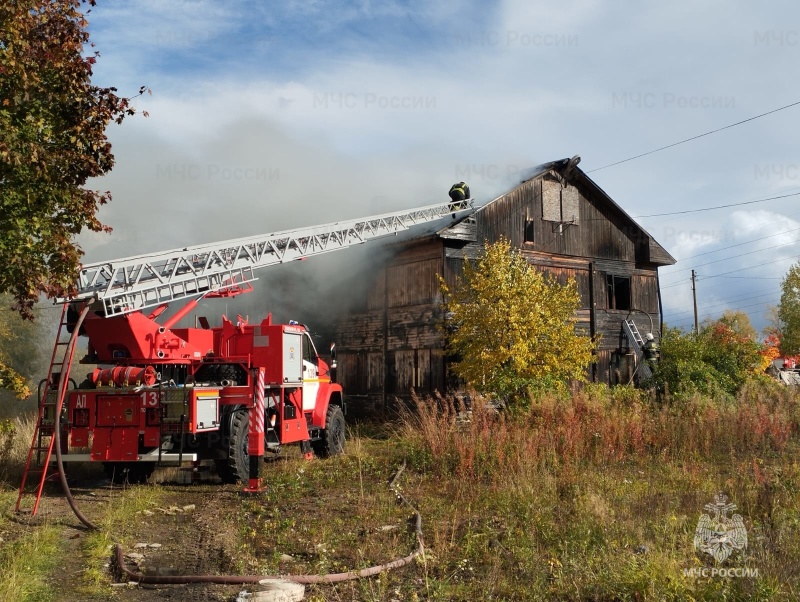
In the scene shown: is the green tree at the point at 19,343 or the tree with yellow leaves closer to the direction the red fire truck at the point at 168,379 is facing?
the tree with yellow leaves

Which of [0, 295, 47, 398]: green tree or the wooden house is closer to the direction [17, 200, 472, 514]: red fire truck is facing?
the wooden house

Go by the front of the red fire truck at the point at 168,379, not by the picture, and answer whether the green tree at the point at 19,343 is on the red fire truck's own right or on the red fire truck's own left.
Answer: on the red fire truck's own left

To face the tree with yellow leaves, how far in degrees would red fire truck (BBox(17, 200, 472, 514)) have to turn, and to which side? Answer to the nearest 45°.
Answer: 0° — it already faces it

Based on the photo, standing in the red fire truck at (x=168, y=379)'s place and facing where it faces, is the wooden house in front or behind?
in front

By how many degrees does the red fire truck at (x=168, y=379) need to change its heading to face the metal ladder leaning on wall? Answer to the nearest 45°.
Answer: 0° — it already faces it

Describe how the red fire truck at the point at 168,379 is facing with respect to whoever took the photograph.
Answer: facing away from the viewer and to the right of the viewer

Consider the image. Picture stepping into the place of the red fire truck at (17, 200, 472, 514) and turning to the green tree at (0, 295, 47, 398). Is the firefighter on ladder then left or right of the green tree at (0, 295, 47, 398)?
right
